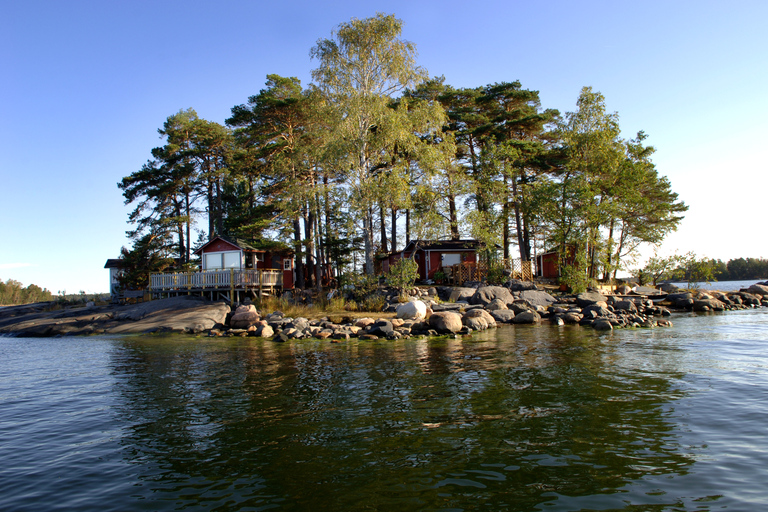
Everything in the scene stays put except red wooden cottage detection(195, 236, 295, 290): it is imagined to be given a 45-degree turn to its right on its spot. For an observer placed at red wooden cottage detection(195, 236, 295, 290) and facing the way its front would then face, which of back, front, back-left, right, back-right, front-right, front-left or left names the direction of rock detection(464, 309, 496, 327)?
left

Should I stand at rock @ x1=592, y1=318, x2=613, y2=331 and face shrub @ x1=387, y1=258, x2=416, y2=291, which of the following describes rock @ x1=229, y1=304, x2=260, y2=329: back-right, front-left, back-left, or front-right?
front-left

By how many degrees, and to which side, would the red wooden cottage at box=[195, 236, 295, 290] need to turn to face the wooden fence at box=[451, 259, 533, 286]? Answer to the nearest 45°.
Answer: approximately 90° to its left

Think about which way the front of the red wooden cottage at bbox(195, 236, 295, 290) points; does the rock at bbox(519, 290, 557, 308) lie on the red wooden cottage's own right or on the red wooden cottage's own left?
on the red wooden cottage's own left

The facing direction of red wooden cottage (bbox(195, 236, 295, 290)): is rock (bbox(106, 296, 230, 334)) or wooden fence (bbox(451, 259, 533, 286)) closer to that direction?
the rock

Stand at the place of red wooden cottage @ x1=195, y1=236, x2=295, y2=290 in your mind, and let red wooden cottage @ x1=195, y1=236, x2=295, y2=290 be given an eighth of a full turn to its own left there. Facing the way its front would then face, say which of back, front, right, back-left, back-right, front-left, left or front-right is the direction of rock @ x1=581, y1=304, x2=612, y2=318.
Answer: front

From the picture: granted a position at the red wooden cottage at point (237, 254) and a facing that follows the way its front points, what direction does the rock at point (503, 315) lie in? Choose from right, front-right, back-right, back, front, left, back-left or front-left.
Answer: front-left

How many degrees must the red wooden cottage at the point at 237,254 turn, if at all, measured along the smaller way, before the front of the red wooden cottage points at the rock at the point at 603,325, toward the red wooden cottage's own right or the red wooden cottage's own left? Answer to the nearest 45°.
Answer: approximately 45° to the red wooden cottage's own left

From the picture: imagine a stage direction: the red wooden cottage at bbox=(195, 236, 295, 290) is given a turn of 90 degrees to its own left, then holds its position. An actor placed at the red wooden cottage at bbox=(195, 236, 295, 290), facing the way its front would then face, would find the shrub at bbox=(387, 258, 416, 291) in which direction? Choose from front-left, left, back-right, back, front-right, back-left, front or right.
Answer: front-right

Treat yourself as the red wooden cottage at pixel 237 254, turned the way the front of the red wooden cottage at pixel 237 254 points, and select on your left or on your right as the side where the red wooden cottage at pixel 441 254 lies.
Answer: on your left

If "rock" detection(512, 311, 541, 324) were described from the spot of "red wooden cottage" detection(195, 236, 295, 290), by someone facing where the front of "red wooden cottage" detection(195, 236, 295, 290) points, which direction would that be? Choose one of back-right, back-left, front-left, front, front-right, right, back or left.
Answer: front-left

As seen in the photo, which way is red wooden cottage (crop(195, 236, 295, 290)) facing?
toward the camera

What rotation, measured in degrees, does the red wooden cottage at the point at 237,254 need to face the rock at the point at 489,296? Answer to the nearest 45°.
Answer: approximately 45° to its left

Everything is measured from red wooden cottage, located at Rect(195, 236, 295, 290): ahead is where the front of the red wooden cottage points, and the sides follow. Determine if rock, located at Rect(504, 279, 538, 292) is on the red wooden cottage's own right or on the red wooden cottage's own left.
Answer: on the red wooden cottage's own left

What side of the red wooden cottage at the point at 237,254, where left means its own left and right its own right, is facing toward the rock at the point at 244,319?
front
